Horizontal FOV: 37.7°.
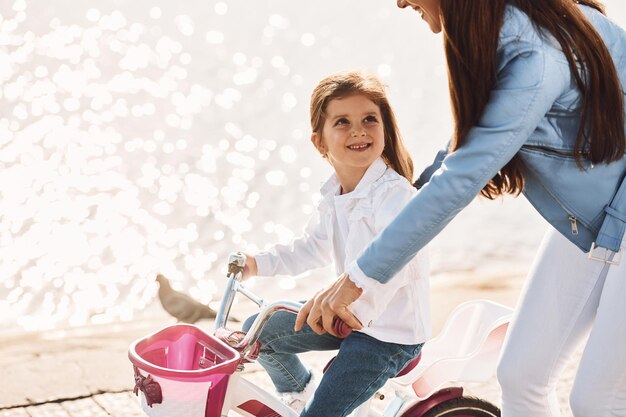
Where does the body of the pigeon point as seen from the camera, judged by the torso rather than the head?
to the viewer's left

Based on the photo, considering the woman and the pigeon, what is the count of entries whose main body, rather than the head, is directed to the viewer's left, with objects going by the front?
2

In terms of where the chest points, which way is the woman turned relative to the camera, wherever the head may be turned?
to the viewer's left

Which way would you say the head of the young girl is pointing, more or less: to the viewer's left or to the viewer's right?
to the viewer's right

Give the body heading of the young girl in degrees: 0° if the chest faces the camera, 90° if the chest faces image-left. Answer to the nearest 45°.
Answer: approximately 45°
